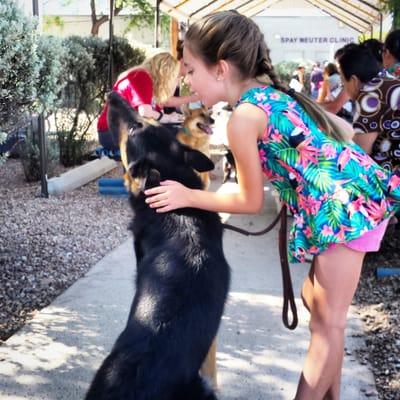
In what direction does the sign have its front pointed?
toward the camera

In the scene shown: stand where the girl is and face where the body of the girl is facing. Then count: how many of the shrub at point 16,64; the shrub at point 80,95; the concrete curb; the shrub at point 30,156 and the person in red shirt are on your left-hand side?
0

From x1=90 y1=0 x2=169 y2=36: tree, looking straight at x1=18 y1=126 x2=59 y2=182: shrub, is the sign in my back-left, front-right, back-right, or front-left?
back-left

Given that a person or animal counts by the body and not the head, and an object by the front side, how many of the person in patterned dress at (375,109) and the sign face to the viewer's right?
0

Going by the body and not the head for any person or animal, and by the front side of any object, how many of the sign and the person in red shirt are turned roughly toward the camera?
1

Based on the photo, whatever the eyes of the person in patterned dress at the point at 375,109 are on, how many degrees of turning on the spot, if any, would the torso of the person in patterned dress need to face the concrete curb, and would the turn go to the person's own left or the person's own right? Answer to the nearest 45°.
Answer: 0° — they already face it

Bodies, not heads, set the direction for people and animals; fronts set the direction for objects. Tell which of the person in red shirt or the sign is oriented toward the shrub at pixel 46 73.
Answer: the sign

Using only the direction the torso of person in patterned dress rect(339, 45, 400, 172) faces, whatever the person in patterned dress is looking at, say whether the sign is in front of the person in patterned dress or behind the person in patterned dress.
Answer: in front

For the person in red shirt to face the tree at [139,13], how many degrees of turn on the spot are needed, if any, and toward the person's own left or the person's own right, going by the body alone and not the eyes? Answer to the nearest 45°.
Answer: approximately 90° to the person's own left

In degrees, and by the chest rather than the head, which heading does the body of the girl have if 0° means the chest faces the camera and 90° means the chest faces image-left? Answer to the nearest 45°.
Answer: approximately 90°

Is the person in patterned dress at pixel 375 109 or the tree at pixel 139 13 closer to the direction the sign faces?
the person in patterned dress

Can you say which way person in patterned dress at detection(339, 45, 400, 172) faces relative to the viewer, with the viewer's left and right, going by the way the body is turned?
facing away from the viewer and to the left of the viewer

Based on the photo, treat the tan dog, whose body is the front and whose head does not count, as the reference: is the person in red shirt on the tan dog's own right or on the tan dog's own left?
on the tan dog's own right

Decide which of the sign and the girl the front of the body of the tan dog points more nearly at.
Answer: the girl

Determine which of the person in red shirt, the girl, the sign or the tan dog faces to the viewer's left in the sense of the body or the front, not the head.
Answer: the girl

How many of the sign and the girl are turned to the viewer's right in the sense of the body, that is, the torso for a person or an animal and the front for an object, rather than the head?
0

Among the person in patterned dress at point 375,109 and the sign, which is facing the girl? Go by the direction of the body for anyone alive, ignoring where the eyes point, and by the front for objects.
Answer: the sign

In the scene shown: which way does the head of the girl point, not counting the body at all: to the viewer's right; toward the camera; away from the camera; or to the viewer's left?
to the viewer's left

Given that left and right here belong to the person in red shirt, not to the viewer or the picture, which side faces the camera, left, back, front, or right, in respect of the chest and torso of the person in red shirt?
right
